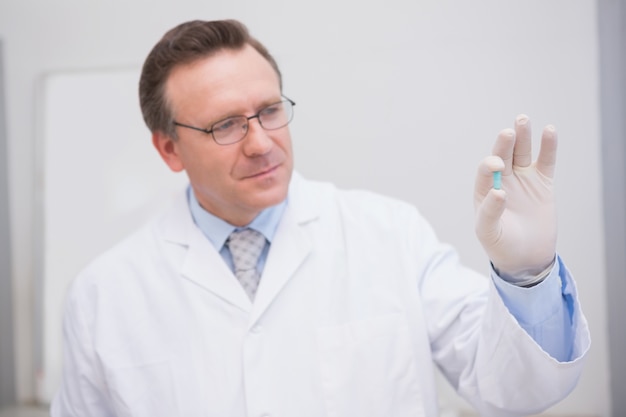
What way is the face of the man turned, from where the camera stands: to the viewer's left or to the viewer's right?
to the viewer's right

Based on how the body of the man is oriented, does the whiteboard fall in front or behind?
behind

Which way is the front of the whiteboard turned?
toward the camera

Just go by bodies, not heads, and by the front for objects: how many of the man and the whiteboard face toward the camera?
2

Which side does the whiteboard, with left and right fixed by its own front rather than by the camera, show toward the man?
front

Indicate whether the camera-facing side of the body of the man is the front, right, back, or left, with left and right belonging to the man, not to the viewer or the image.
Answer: front

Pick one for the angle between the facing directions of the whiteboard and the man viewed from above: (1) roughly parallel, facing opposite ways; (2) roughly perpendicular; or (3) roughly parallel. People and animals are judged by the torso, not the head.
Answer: roughly parallel
